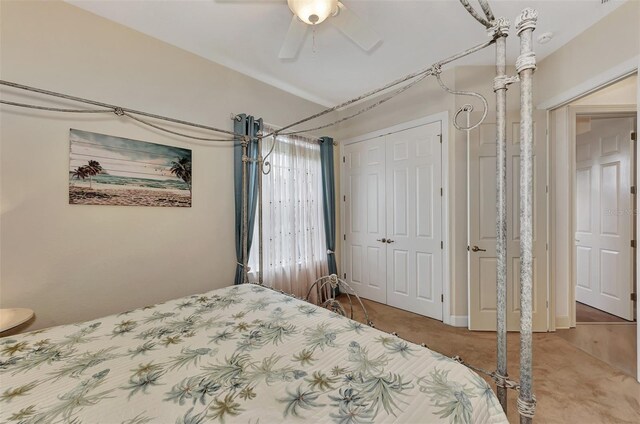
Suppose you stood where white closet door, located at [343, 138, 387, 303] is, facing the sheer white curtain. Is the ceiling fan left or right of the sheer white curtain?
left

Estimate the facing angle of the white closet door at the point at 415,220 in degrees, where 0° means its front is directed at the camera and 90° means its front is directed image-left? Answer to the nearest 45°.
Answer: approximately 45°

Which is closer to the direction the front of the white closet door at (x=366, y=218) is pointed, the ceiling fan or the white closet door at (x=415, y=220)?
the ceiling fan

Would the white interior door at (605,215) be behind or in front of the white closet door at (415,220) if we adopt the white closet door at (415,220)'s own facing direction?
behind

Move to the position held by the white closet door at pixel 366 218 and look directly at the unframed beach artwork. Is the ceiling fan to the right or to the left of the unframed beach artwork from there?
left

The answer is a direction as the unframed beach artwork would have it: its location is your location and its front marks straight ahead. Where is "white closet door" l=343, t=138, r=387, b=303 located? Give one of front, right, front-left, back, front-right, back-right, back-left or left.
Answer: front-left

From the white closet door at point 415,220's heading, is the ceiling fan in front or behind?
in front

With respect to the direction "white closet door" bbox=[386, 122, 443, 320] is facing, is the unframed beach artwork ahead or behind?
ahead

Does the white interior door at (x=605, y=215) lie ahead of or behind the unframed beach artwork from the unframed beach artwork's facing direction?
ahead
